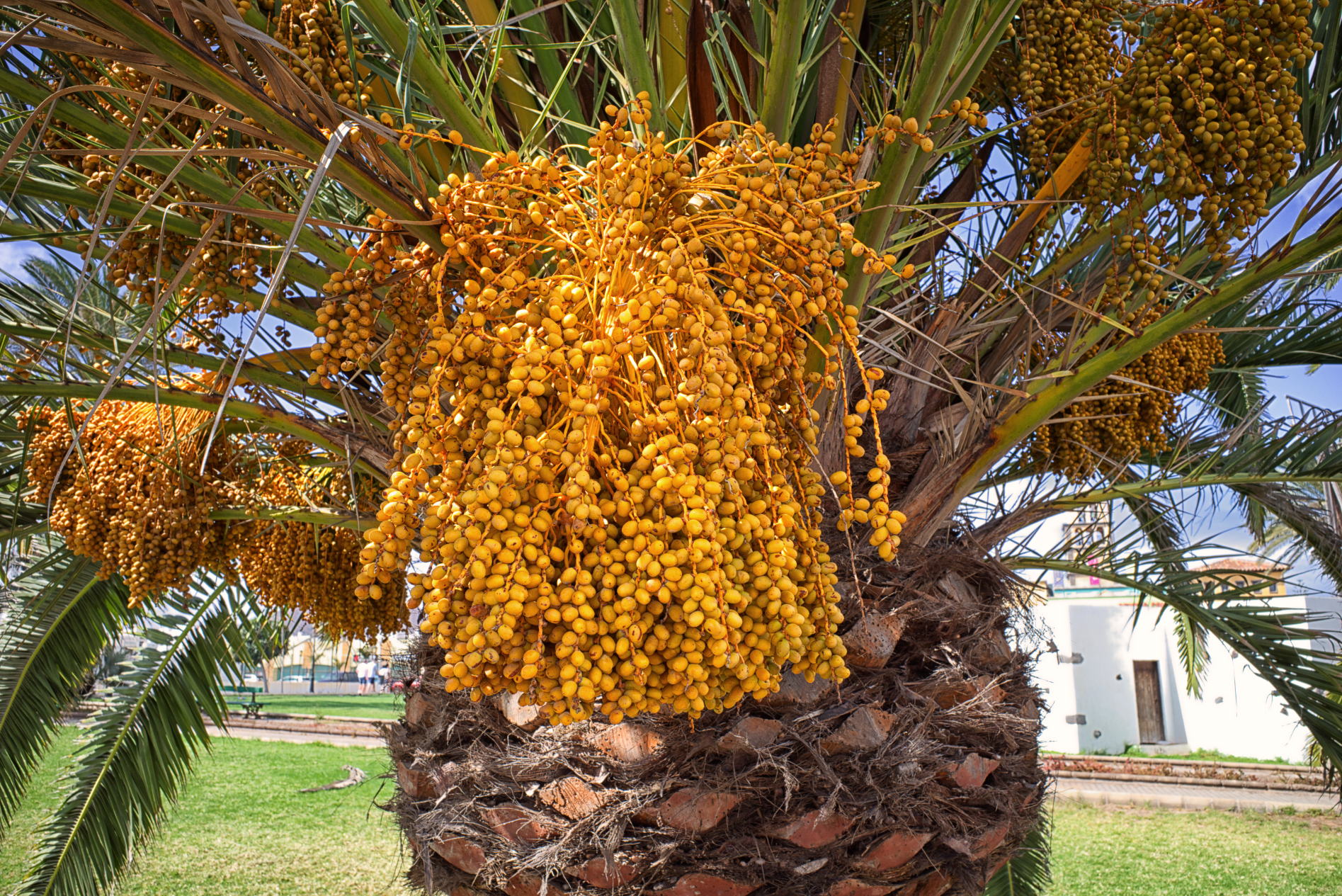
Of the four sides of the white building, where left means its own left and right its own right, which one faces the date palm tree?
front

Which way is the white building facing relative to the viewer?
toward the camera
